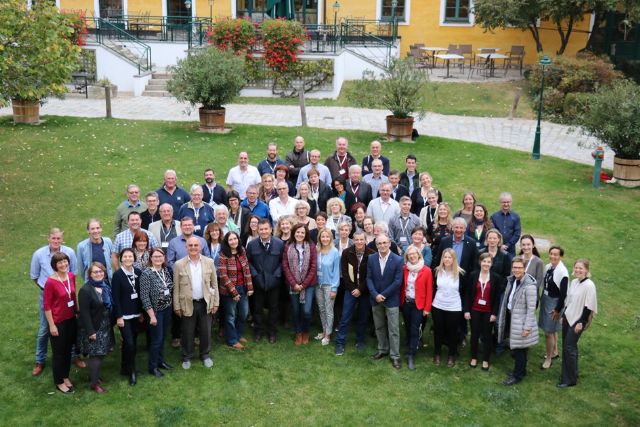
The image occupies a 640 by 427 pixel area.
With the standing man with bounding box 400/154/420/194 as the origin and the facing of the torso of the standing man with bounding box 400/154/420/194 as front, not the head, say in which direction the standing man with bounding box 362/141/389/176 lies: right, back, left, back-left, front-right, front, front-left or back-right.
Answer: back-right

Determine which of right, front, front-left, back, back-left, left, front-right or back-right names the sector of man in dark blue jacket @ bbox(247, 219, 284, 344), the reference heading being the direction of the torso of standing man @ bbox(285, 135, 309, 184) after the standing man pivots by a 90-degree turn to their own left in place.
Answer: right

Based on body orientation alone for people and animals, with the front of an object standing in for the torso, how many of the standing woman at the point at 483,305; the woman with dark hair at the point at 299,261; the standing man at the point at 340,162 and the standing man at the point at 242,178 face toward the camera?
4

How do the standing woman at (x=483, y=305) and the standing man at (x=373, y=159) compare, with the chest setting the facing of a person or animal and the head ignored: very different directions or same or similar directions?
same or similar directions

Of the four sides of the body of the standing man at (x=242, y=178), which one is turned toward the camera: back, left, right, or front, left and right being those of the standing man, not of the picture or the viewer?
front

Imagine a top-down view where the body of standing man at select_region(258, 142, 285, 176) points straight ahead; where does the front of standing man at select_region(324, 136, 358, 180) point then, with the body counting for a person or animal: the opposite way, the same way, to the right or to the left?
the same way

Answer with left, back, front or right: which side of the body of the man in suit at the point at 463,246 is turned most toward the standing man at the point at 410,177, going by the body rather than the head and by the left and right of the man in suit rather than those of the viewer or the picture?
back

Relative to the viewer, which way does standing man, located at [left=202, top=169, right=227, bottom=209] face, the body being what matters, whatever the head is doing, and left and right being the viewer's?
facing the viewer

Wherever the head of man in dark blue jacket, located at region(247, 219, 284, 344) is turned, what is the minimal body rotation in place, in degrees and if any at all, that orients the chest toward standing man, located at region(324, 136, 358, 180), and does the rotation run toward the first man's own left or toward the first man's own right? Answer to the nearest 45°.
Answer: approximately 180°

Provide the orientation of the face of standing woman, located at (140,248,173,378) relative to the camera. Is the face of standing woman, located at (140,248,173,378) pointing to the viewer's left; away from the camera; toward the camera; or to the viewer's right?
toward the camera

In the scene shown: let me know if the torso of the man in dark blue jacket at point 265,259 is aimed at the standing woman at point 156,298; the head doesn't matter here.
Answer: no

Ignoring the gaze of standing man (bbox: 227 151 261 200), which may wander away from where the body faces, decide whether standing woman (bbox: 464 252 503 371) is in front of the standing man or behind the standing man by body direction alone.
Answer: in front

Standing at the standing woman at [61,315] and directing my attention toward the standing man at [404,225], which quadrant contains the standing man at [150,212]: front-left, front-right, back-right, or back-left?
front-left

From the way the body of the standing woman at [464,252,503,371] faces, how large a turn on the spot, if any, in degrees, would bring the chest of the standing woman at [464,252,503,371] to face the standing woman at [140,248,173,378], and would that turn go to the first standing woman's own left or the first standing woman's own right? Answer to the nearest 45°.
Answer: approximately 90° to the first standing woman's own right

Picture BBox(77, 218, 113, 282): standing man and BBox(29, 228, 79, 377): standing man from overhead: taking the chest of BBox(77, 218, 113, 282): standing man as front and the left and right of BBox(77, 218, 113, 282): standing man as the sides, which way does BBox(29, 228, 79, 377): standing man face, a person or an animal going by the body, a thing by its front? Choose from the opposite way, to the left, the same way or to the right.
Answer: the same way

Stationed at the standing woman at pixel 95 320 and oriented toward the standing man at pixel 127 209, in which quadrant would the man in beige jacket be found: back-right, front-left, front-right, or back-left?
front-right

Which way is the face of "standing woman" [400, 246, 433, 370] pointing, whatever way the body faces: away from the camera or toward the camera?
toward the camera

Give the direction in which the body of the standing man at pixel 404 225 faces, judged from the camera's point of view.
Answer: toward the camera

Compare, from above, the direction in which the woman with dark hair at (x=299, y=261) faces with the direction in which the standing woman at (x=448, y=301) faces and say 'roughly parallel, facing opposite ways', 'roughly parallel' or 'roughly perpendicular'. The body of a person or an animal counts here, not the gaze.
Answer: roughly parallel
